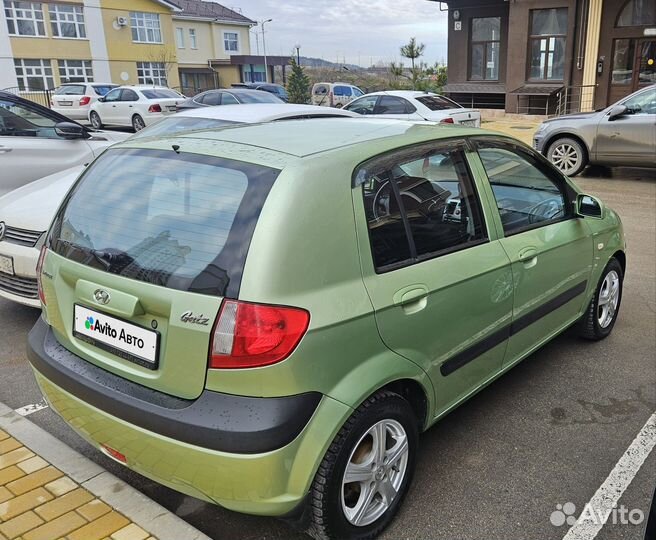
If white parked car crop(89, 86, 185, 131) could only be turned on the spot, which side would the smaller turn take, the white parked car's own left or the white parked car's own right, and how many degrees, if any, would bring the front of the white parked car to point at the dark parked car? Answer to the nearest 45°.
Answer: approximately 180°

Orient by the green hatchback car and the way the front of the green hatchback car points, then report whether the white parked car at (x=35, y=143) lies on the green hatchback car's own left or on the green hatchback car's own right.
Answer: on the green hatchback car's own left

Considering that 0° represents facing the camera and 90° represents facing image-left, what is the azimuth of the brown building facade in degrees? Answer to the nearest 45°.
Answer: approximately 0°

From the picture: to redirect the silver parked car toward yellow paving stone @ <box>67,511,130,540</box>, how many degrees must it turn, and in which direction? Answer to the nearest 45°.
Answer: approximately 90° to its left

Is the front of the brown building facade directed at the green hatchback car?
yes

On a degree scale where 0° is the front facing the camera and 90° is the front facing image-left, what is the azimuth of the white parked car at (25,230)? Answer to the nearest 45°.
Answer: approximately 45°

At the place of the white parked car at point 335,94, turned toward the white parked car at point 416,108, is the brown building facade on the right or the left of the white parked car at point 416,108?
left

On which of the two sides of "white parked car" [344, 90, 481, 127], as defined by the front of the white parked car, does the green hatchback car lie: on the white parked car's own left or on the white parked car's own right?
on the white parked car's own left

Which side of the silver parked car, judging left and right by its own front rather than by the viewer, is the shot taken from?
left

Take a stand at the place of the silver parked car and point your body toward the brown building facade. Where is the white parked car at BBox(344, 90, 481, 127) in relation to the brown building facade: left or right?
left

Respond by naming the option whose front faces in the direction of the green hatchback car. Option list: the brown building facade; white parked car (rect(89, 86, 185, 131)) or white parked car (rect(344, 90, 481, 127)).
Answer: the brown building facade

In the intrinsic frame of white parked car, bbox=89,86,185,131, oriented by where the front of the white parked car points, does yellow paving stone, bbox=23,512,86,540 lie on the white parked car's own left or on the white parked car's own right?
on the white parked car's own left

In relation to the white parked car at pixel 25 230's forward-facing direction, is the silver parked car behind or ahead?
behind
